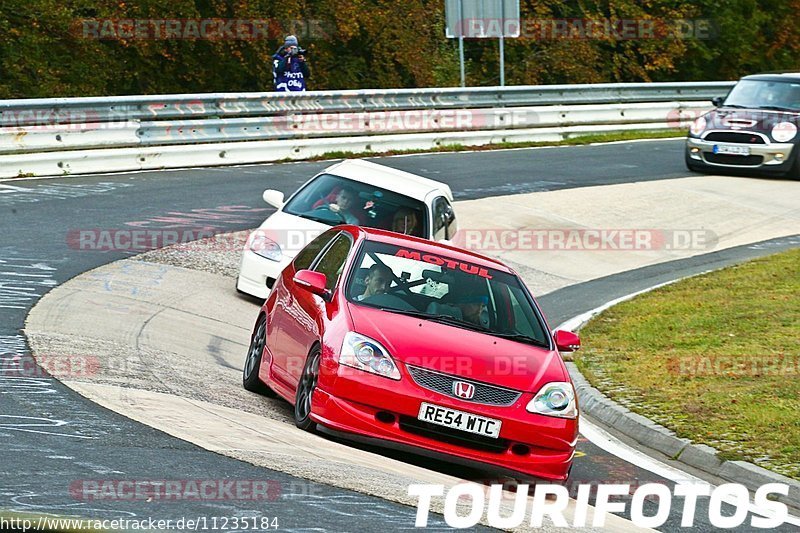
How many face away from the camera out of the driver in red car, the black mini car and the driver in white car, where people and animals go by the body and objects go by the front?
0

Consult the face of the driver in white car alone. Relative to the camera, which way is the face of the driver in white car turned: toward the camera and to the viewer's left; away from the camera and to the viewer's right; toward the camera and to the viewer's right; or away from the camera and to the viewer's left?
toward the camera and to the viewer's left

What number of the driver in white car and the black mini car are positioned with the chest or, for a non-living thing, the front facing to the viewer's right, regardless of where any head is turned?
0

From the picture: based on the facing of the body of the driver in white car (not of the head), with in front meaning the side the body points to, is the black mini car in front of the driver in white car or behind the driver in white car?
behind

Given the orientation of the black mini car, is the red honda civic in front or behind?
in front

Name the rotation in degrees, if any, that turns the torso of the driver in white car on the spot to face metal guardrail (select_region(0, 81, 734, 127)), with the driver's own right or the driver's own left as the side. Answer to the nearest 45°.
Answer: approximately 135° to the driver's own right

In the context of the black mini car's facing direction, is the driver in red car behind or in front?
in front

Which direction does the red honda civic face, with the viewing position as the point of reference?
facing the viewer and to the right of the viewer

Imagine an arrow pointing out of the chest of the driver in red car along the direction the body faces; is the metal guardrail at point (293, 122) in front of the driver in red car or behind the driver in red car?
behind

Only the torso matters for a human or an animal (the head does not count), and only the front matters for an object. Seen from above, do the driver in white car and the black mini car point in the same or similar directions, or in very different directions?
same or similar directions

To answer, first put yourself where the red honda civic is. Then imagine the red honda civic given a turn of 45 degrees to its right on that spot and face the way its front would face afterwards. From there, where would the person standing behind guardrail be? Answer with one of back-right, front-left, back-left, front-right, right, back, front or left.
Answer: back

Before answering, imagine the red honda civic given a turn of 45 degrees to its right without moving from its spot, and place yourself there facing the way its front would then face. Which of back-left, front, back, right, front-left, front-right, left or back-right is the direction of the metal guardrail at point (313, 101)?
back

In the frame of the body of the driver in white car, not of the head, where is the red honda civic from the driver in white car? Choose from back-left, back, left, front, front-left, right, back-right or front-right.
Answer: front-left

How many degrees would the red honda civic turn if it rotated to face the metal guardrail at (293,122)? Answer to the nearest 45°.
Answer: approximately 135° to its left

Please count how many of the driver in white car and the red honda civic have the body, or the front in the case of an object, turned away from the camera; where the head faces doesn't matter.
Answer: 0

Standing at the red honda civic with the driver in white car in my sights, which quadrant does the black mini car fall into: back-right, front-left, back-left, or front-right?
front-right

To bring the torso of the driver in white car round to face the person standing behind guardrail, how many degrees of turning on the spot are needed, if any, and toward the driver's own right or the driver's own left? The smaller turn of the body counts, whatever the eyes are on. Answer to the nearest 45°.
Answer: approximately 135° to the driver's own right
